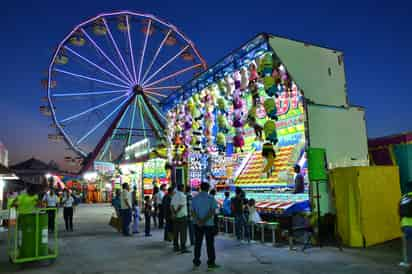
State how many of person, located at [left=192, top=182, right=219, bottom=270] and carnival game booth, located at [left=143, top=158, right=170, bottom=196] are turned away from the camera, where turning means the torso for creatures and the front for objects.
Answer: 1

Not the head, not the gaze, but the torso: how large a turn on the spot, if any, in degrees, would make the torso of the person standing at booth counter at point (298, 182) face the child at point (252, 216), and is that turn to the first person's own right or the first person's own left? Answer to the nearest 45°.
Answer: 0° — they already face them

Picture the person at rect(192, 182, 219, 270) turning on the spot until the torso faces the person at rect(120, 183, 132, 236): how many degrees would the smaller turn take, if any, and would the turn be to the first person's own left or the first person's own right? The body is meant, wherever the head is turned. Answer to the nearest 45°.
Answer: approximately 45° to the first person's own left

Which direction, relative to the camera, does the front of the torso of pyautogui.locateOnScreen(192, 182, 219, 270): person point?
away from the camera

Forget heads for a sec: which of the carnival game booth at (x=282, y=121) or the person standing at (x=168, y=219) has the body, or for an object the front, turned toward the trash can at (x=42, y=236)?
the carnival game booth
